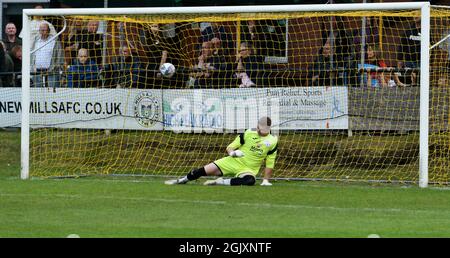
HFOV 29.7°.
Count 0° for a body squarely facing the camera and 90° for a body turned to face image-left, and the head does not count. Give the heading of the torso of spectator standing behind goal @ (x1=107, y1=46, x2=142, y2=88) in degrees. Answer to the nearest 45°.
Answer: approximately 0°

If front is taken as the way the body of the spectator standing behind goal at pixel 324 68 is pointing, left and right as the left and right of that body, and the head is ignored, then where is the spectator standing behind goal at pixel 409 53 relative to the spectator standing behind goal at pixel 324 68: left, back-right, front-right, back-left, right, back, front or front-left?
left

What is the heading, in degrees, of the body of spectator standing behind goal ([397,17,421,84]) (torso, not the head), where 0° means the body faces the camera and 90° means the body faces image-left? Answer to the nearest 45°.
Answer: approximately 0°

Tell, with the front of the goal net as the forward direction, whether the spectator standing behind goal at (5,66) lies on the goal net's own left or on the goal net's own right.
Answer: on the goal net's own right

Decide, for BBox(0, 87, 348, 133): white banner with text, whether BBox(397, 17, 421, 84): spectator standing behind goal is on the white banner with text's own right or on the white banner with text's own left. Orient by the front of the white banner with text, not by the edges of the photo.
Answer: on the white banner with text's own left

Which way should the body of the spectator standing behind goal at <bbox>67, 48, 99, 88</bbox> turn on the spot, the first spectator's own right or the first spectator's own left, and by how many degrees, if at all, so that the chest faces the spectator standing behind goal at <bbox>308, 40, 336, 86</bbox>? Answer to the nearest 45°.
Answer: approximately 90° to the first spectator's own left

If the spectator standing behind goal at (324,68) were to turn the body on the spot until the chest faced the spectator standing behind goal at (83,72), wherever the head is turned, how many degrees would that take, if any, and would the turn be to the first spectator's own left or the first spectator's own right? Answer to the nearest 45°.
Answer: approximately 90° to the first spectator's own right

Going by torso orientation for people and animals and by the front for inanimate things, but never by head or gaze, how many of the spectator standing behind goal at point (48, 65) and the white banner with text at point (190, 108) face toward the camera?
2

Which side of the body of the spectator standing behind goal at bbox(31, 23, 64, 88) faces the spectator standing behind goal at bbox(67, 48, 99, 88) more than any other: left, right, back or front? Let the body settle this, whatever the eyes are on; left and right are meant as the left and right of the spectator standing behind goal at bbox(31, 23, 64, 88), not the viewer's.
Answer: left
